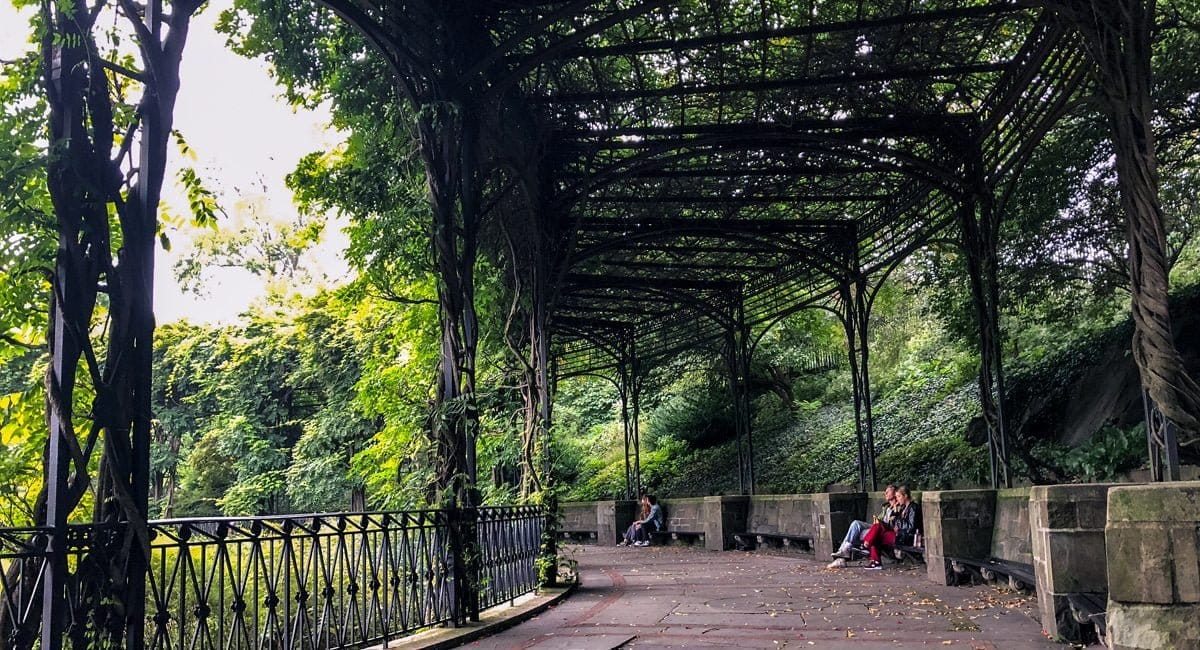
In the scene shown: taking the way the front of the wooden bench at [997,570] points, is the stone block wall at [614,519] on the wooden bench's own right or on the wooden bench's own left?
on the wooden bench's own right

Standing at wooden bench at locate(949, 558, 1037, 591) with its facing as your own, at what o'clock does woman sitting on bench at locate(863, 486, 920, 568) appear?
The woman sitting on bench is roughly at 4 o'clock from the wooden bench.

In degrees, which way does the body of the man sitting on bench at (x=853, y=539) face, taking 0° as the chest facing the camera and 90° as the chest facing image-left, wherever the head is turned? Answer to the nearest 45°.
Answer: approximately 45°

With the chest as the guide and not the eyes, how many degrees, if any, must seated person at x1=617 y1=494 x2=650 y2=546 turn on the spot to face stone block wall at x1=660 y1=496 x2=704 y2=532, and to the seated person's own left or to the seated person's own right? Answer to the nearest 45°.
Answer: approximately 90° to the seated person's own left

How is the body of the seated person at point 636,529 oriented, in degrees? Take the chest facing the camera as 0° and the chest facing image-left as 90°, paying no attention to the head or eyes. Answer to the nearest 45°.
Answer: approximately 45°

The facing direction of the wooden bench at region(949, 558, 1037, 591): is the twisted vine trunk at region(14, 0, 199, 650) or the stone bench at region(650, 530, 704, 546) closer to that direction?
the twisted vine trunk

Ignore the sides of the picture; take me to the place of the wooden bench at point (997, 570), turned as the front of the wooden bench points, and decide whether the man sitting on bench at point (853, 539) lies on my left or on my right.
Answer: on my right
